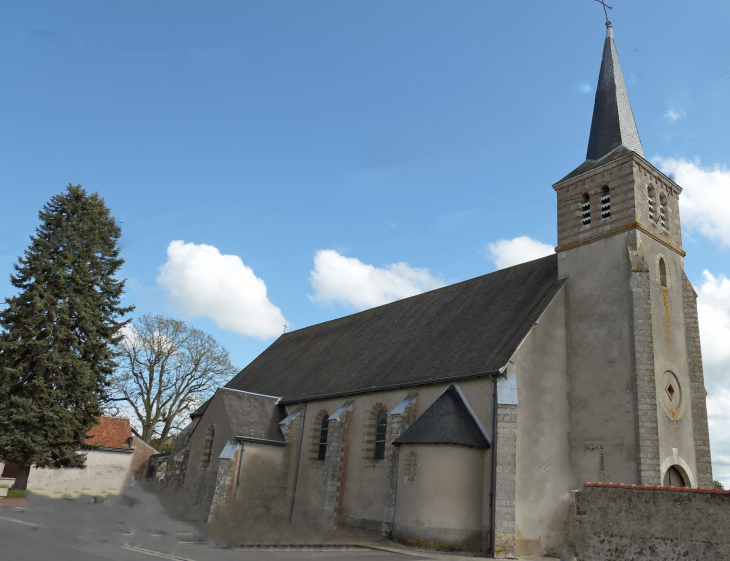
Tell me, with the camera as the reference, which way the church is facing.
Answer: facing the viewer and to the right of the viewer

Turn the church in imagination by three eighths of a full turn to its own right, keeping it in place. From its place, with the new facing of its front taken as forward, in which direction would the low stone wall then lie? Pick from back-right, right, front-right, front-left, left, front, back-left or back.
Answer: left

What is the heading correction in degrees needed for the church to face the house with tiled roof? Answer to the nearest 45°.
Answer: approximately 180°

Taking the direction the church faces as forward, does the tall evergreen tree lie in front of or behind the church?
behind
